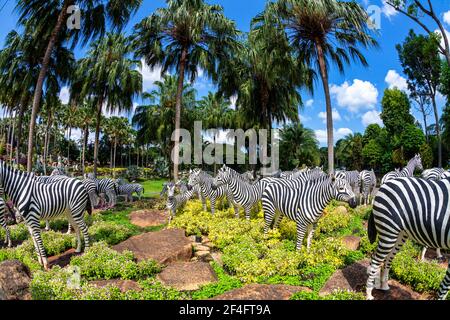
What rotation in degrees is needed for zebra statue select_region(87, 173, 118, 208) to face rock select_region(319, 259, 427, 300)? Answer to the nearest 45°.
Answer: approximately 90° to its left

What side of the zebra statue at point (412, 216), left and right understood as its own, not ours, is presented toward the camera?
right

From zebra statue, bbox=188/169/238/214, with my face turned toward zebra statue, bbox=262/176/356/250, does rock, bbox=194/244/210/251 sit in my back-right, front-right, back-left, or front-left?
front-right

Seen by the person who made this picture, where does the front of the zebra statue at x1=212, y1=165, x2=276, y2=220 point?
facing the viewer and to the left of the viewer

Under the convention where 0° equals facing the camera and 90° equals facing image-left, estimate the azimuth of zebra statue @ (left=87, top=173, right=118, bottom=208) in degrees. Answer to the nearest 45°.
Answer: approximately 90°

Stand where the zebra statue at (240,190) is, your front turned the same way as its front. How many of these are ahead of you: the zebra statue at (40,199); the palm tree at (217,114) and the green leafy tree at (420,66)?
1

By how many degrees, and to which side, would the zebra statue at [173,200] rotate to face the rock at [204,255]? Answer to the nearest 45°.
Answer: approximately 45° to its left
